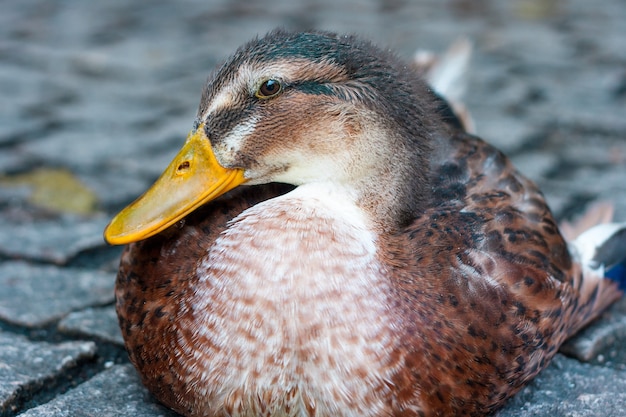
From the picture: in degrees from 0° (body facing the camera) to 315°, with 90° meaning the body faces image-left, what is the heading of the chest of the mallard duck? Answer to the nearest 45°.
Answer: approximately 45°

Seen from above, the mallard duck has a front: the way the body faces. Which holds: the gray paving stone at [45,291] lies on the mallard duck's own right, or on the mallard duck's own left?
on the mallard duck's own right

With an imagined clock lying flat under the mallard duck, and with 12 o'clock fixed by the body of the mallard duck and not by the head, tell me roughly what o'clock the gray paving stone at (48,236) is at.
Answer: The gray paving stone is roughly at 3 o'clock from the mallard duck.

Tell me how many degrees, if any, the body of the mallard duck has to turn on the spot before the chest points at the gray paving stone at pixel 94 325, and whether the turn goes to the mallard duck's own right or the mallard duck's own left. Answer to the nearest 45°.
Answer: approximately 90° to the mallard duck's own right
